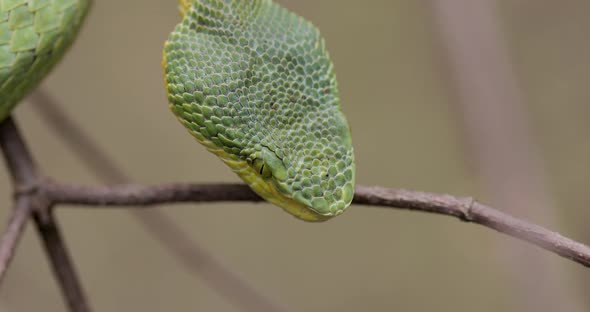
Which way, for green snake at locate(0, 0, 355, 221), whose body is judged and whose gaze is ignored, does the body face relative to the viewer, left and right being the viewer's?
facing the viewer and to the right of the viewer

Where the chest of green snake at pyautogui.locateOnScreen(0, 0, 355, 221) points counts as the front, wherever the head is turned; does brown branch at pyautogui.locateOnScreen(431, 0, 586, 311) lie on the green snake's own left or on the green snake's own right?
on the green snake's own left
